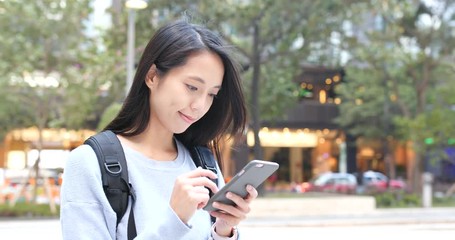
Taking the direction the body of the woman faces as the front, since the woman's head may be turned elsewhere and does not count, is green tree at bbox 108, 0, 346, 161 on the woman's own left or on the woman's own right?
on the woman's own left

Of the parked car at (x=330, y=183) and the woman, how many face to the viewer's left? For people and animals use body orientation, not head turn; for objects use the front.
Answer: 1

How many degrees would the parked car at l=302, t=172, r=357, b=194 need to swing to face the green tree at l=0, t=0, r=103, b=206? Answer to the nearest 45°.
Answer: approximately 45° to its left

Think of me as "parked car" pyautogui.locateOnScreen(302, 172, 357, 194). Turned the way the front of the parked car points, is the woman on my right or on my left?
on my left

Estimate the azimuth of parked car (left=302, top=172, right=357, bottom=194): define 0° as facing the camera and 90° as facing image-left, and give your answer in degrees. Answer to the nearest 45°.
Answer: approximately 90°

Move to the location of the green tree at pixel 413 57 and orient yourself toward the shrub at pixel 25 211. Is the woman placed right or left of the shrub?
left

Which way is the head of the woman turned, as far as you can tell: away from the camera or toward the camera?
toward the camera

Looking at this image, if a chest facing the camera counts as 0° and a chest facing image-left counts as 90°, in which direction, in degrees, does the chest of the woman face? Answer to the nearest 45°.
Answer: approximately 315°

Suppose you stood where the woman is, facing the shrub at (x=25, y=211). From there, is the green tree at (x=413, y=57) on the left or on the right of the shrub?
right
